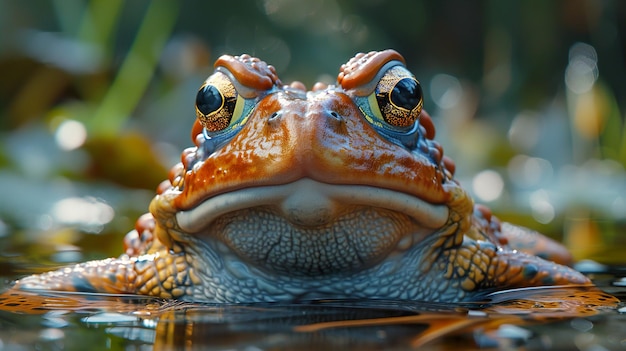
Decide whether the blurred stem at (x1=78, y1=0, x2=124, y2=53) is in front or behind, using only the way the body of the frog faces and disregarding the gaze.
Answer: behind

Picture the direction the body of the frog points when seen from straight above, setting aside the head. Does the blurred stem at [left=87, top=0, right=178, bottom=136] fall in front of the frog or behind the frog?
behind

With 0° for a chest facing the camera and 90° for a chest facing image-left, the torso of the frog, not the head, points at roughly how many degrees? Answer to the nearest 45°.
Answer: approximately 0°

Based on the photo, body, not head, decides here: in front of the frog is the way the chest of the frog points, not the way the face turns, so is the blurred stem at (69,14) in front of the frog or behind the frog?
behind
